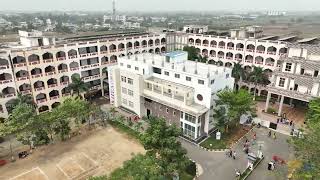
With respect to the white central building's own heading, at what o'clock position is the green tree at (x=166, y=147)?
The green tree is roughly at 11 o'clock from the white central building.

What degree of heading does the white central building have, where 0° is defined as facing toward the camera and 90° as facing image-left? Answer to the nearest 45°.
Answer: approximately 45°

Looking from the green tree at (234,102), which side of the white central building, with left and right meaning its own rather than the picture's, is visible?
left
